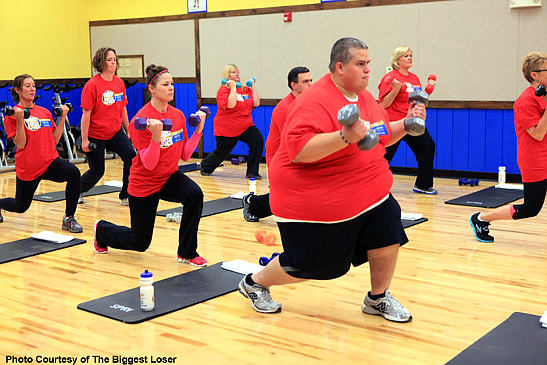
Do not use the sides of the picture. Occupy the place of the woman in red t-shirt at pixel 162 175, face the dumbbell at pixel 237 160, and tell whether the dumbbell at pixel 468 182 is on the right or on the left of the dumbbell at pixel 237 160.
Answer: right

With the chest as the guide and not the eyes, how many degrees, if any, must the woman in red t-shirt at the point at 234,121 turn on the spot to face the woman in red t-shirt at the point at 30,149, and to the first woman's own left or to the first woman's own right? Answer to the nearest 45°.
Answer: approximately 90° to the first woman's own right

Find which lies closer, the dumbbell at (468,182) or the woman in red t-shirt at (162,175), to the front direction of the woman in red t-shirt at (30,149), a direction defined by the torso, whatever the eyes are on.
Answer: the woman in red t-shirt
